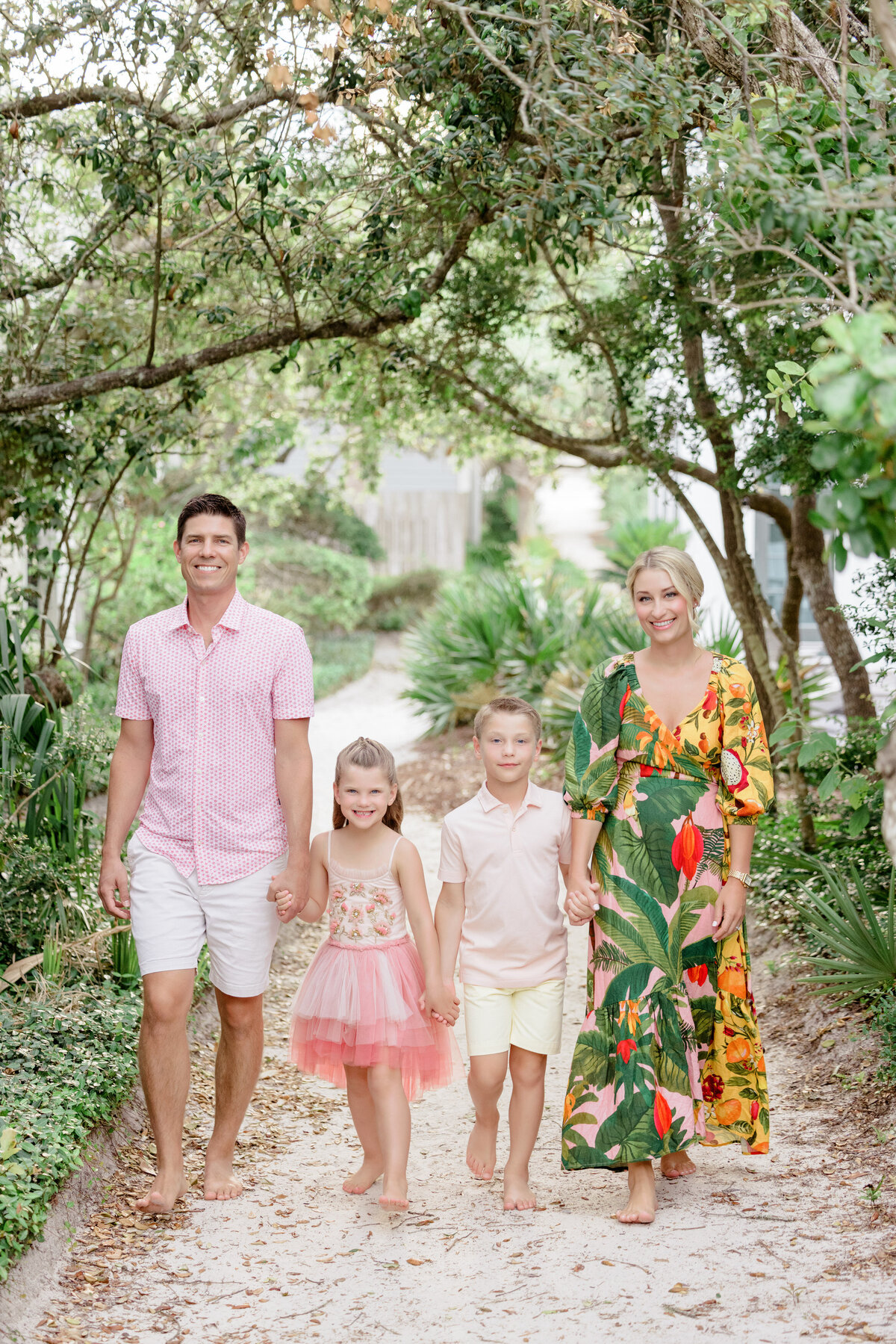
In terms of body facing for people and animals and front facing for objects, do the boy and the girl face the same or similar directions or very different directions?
same or similar directions

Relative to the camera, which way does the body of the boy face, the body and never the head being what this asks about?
toward the camera

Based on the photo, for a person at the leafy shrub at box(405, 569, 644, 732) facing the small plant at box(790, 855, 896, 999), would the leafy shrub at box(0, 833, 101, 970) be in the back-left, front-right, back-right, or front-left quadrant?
front-right

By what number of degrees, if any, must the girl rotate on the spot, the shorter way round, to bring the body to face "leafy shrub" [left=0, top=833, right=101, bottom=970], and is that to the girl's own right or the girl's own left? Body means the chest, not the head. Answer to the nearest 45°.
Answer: approximately 135° to the girl's own right

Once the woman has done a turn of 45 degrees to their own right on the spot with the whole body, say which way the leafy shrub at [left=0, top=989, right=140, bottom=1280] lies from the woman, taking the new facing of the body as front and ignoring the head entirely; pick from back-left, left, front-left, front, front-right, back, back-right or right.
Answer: front-right

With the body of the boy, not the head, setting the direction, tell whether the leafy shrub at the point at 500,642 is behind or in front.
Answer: behind

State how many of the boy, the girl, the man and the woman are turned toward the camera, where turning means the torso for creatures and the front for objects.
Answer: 4

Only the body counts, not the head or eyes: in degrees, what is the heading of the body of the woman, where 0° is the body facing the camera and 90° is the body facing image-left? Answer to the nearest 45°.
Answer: approximately 0°

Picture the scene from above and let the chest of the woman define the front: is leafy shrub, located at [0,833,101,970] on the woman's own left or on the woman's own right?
on the woman's own right

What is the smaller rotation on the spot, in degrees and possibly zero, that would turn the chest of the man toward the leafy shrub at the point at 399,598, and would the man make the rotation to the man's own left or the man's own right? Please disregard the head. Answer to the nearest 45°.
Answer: approximately 180°

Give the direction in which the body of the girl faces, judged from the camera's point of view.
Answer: toward the camera

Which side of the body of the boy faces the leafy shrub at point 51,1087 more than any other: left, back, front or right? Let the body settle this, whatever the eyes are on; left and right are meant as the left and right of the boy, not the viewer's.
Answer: right

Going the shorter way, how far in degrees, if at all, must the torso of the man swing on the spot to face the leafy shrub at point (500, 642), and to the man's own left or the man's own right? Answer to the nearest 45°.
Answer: approximately 180°

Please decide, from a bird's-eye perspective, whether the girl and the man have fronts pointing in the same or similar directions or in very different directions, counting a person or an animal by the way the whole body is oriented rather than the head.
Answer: same or similar directions

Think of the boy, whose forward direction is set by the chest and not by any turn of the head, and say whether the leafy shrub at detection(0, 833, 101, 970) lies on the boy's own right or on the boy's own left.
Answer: on the boy's own right

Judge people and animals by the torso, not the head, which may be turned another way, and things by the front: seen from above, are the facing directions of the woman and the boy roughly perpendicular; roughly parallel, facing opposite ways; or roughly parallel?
roughly parallel

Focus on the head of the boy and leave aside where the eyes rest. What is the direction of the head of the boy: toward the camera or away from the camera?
toward the camera
